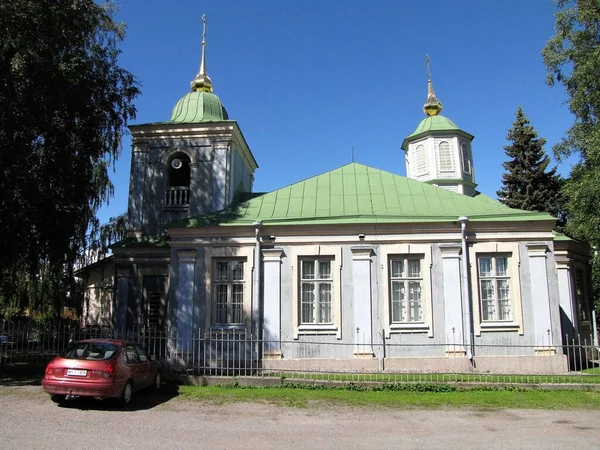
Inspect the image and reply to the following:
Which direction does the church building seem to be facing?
to the viewer's left

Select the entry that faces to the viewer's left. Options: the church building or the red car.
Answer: the church building

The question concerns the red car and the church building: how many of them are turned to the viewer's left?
1

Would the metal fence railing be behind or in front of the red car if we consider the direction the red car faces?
in front

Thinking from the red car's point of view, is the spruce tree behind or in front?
in front

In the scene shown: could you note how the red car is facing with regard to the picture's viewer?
facing away from the viewer and to the right of the viewer

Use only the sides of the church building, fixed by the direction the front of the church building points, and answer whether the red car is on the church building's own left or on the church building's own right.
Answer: on the church building's own left
